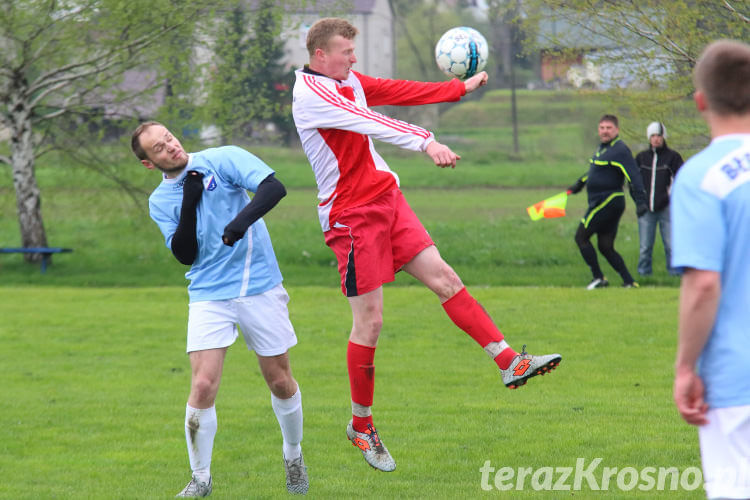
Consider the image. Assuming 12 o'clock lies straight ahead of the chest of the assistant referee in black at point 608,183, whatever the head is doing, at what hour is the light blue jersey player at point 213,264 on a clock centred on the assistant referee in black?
The light blue jersey player is roughly at 11 o'clock from the assistant referee in black.

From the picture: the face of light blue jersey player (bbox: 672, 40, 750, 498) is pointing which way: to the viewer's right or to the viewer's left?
to the viewer's left

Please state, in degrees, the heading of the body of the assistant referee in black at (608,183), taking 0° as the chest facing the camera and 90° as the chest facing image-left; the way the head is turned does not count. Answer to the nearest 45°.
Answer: approximately 45°

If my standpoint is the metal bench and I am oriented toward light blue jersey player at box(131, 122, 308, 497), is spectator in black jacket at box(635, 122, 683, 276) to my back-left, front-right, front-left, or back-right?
front-left

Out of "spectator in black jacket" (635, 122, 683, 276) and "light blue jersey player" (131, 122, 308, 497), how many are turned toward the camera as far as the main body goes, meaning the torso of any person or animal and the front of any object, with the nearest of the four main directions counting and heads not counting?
2

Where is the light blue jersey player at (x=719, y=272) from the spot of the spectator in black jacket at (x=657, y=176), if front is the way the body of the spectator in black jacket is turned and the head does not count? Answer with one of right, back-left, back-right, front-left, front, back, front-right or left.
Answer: front

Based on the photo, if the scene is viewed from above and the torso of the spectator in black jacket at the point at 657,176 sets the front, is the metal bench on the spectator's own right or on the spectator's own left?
on the spectator's own right

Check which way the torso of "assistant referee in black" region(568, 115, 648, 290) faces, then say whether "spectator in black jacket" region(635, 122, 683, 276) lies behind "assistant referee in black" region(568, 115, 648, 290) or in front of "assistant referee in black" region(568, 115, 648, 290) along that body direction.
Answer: behind

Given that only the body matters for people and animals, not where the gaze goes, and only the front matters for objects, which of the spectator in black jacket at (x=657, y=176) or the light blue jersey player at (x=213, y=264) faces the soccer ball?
the spectator in black jacket

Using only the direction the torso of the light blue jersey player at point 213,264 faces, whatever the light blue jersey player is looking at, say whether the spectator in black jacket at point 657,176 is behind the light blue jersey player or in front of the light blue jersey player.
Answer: behind

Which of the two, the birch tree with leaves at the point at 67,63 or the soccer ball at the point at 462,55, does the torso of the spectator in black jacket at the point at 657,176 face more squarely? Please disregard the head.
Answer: the soccer ball

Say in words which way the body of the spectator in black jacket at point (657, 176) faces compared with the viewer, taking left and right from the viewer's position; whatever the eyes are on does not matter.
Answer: facing the viewer

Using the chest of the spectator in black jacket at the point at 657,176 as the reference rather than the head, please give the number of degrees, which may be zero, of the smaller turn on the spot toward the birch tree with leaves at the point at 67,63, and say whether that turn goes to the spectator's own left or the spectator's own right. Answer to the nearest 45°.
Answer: approximately 90° to the spectator's own right

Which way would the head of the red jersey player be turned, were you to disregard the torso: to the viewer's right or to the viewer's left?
to the viewer's right

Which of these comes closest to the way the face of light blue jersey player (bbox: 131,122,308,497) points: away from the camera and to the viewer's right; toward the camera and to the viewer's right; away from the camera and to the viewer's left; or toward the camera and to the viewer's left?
toward the camera and to the viewer's right
